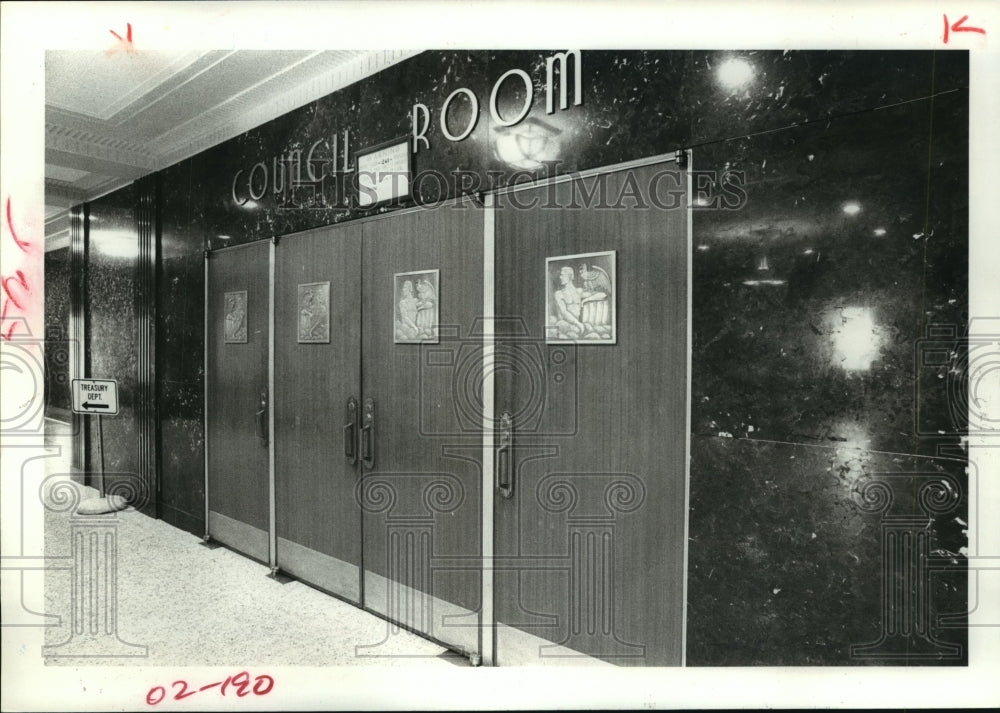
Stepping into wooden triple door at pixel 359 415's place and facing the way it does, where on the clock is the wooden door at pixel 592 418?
The wooden door is roughly at 9 o'clock from the wooden triple door.

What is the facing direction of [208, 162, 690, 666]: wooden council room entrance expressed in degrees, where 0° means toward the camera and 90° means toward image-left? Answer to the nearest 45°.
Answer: approximately 45°

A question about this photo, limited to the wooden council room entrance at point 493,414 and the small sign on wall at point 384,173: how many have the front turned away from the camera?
0

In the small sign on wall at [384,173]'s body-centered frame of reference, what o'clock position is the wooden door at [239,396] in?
The wooden door is roughly at 3 o'clock from the small sign on wall.

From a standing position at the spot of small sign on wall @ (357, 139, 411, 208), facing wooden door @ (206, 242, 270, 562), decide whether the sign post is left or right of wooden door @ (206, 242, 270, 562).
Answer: left

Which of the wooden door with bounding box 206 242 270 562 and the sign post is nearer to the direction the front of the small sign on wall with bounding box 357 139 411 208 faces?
the sign post

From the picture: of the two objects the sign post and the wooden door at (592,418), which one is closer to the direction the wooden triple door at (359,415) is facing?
the sign post
